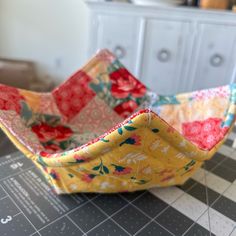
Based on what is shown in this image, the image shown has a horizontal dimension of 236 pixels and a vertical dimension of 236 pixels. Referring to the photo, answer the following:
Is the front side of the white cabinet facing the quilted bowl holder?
yes

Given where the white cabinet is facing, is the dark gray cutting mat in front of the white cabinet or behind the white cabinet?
in front

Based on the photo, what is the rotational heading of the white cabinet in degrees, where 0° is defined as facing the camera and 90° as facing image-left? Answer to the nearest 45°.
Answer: approximately 0°
